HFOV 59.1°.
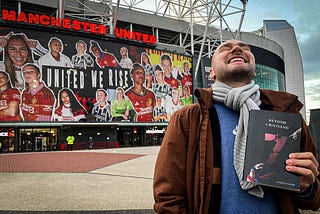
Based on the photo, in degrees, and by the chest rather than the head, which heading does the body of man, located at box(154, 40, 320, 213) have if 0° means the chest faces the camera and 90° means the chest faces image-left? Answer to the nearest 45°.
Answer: approximately 0°
